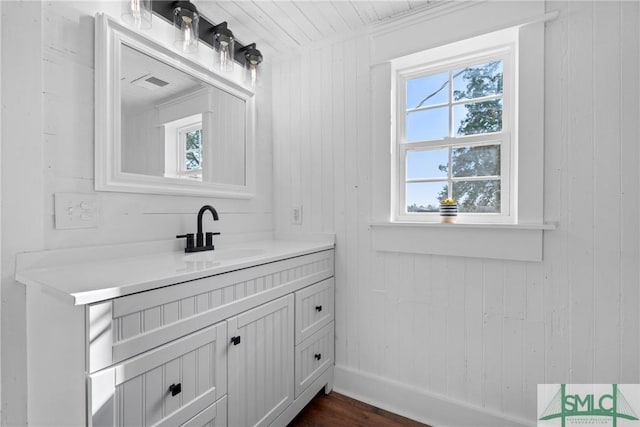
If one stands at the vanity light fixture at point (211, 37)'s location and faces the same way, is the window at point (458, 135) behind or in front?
in front

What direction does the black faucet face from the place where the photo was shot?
facing the viewer and to the right of the viewer

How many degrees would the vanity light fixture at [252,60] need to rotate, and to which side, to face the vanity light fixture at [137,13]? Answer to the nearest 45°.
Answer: approximately 90° to its right

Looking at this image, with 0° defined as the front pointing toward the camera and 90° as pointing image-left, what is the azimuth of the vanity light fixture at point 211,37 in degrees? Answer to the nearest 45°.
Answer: approximately 315°

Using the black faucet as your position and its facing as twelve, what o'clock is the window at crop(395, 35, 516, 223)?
The window is roughly at 11 o'clock from the black faucet.

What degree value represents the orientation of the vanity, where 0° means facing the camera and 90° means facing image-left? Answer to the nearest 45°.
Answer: approximately 315°

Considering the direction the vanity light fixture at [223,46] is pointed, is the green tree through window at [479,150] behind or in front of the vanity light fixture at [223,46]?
in front

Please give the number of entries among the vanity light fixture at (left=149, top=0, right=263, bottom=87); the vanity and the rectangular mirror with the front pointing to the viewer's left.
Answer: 0

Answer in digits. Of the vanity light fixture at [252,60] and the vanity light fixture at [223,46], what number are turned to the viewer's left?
0
